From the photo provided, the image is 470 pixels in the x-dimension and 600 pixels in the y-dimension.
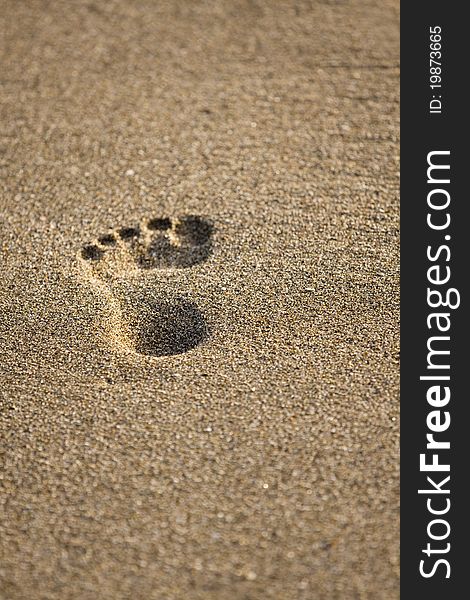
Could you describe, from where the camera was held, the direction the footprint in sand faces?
facing away from the viewer
